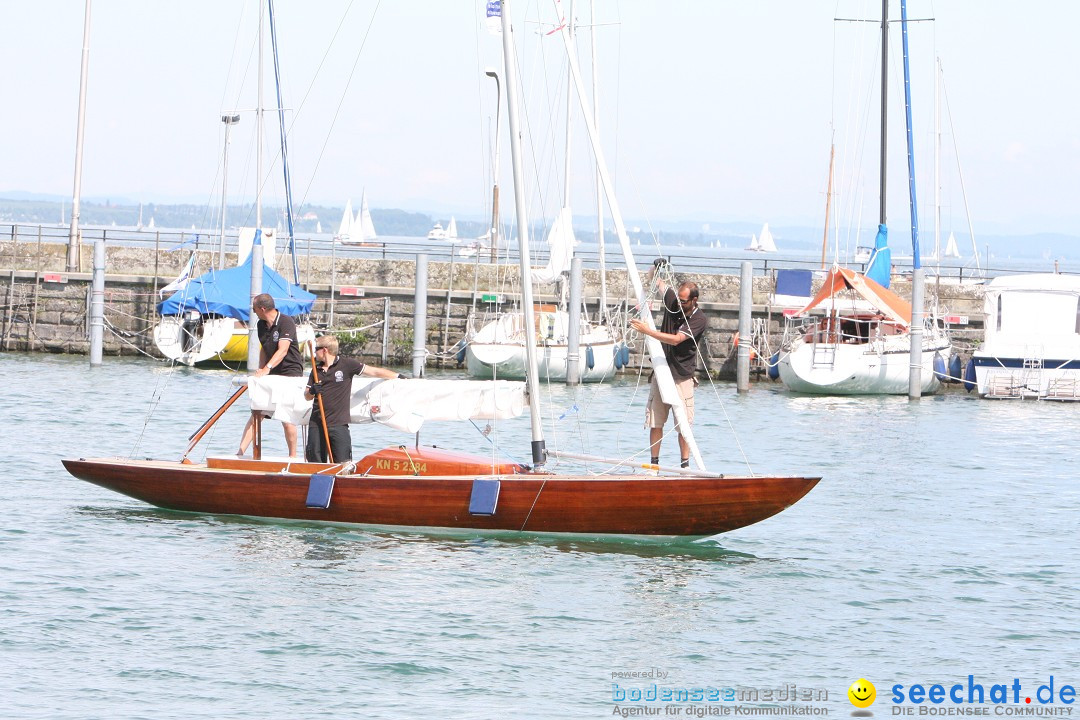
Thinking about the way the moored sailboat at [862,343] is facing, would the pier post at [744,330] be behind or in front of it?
behind

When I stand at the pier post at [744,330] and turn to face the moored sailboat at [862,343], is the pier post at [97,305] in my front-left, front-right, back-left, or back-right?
back-left

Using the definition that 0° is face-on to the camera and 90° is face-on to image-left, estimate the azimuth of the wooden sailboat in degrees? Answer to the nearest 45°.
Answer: approximately 270°

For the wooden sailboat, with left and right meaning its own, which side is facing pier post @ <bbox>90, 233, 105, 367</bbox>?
left

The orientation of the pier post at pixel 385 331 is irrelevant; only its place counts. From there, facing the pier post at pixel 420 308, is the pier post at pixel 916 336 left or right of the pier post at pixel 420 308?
left

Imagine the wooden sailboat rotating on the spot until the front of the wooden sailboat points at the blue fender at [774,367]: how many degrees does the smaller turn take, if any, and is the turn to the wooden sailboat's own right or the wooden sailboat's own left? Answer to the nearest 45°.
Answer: approximately 90° to the wooden sailboat's own left

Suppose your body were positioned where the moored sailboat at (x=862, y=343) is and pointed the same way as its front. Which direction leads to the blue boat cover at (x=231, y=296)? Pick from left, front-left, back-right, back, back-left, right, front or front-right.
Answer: back-left

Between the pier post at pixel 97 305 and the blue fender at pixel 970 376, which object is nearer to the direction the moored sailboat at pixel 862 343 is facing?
the blue fender

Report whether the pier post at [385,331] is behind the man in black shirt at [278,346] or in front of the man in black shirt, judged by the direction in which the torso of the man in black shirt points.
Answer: behind
